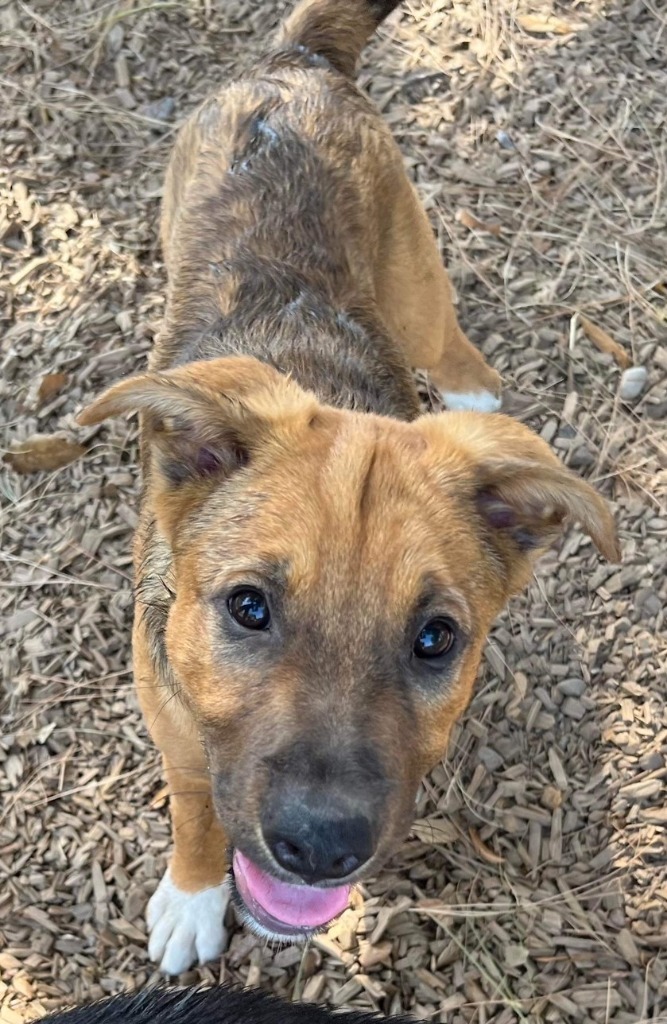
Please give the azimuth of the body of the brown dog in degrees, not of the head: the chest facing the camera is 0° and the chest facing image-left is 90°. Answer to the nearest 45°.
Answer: approximately 0°

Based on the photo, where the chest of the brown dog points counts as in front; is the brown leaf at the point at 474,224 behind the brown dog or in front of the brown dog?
behind
